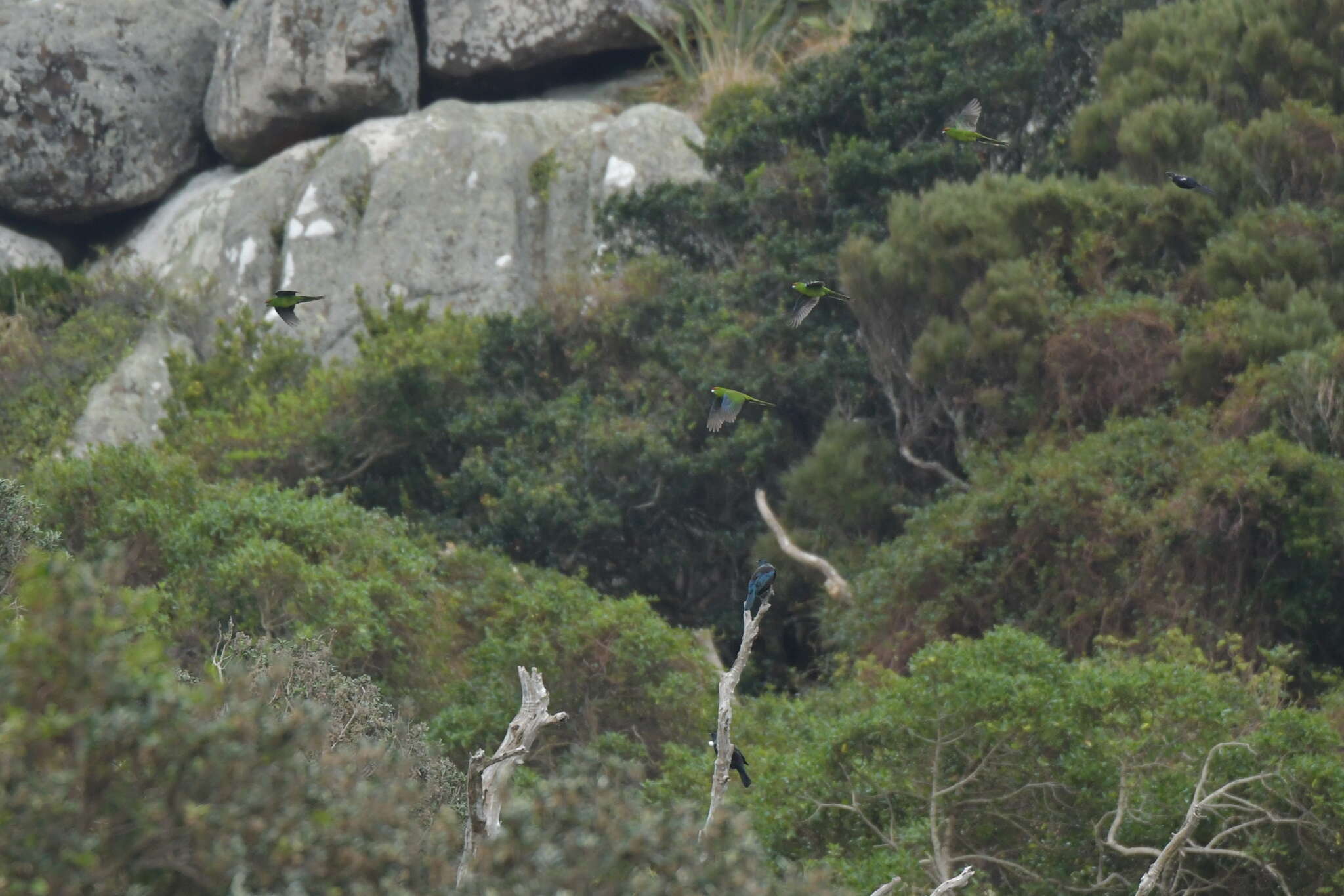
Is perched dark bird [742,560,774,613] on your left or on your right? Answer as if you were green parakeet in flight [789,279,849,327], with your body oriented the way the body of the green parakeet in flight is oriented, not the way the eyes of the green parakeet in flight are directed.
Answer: on your left

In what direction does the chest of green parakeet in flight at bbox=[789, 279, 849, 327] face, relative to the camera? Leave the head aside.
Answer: to the viewer's left

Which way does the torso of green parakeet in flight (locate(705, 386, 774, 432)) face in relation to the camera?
to the viewer's left

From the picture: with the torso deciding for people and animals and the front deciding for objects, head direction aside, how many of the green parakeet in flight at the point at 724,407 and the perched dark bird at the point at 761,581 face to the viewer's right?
1

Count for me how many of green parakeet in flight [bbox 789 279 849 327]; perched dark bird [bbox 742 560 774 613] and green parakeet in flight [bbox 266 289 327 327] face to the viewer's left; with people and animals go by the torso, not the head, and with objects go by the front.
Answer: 2

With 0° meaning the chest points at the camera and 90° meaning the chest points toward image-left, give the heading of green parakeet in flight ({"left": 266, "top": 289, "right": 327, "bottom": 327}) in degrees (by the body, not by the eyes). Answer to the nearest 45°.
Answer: approximately 90°
